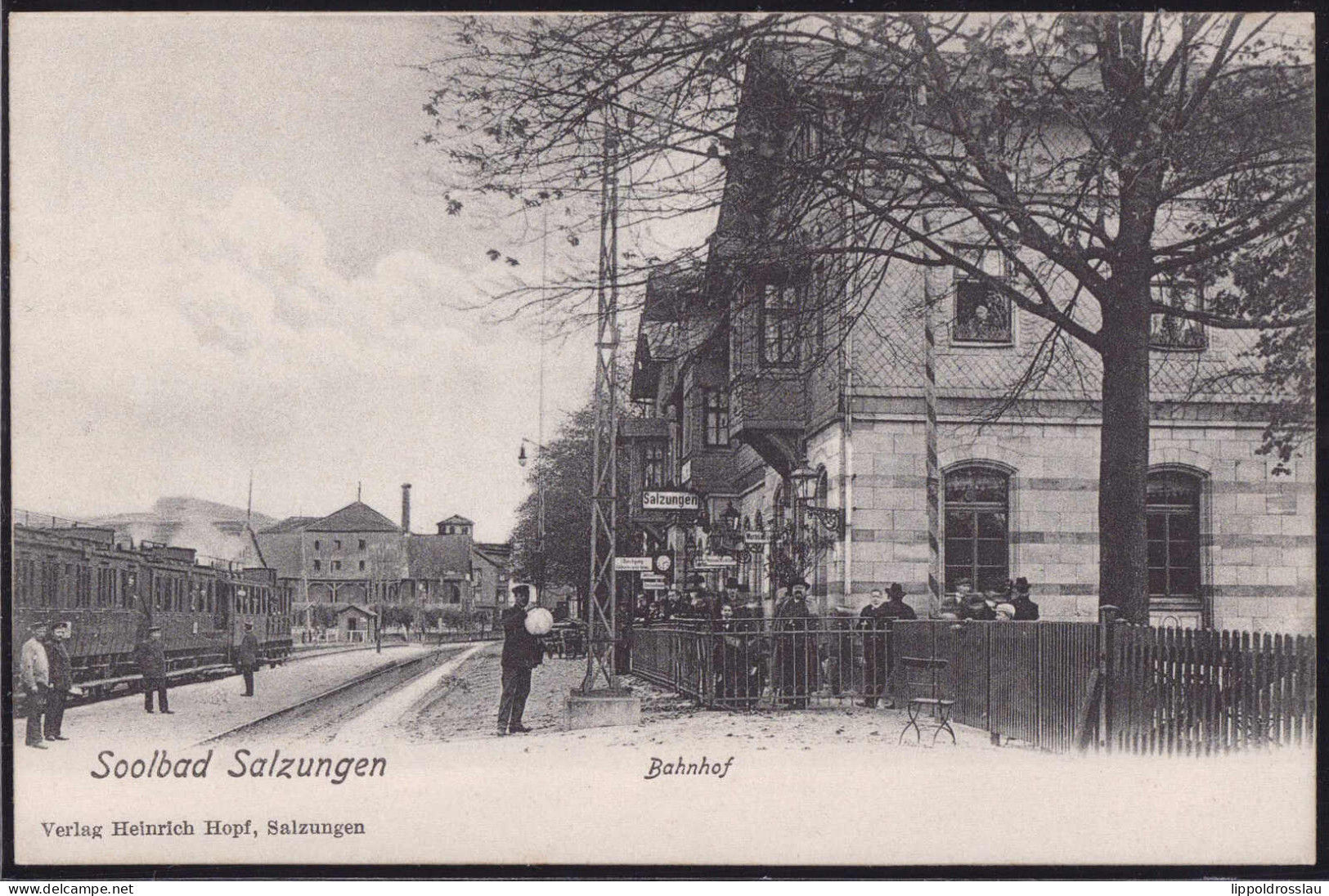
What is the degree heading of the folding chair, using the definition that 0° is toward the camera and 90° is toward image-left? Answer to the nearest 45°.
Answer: approximately 315°

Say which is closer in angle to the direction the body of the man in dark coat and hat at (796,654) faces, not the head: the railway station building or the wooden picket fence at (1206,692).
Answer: the wooden picket fence

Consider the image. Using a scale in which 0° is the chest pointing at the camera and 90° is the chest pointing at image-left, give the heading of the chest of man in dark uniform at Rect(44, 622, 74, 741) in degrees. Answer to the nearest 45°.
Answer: approximately 315°

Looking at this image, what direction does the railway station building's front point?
to the viewer's left

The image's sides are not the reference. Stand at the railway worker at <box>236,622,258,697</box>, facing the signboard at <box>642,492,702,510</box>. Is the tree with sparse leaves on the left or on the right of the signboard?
right

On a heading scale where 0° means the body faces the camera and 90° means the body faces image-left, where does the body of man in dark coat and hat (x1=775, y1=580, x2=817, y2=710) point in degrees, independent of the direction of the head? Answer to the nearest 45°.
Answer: approximately 0°
